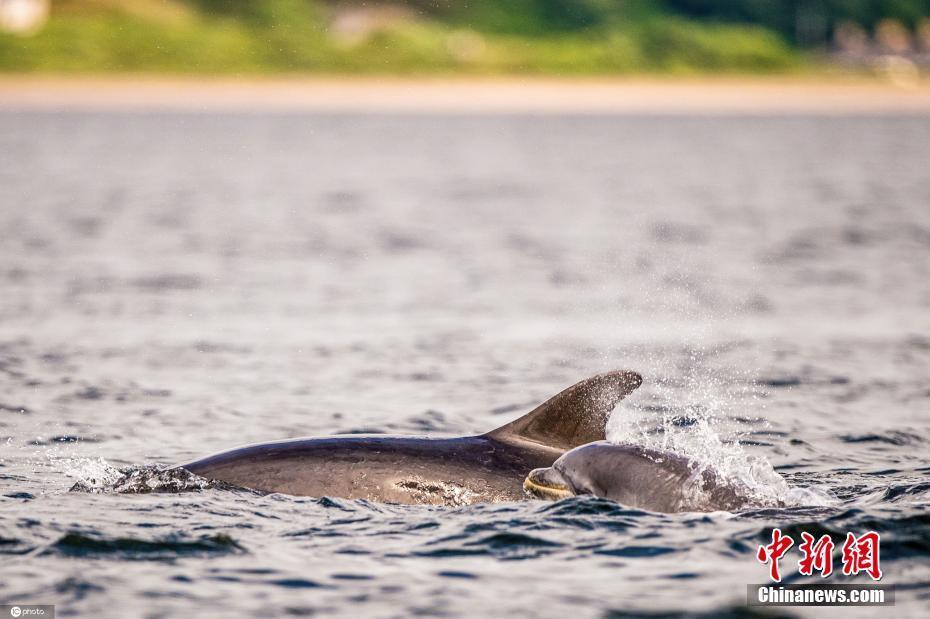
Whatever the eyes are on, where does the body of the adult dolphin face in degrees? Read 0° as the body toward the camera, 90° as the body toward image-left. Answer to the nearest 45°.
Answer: approximately 90°

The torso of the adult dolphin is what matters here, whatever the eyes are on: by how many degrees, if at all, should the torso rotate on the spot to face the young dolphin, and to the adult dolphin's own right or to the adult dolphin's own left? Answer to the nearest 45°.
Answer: approximately 135° to the adult dolphin's own left

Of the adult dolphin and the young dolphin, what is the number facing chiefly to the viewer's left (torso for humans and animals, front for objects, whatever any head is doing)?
2

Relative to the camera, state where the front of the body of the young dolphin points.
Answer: to the viewer's left

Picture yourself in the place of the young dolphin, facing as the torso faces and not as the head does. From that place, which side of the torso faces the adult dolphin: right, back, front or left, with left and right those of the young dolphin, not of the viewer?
front
